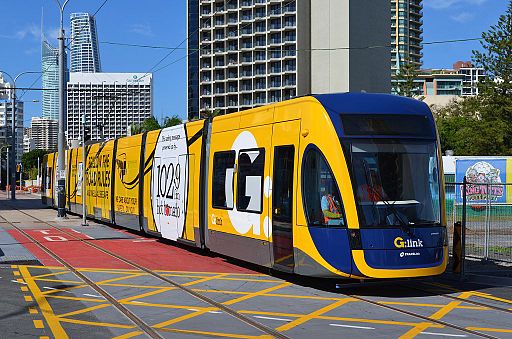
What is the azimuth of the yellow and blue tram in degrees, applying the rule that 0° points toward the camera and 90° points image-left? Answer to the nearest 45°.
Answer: approximately 315°

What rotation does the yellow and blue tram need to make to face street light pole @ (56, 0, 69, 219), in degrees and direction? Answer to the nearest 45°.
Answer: approximately 180°
